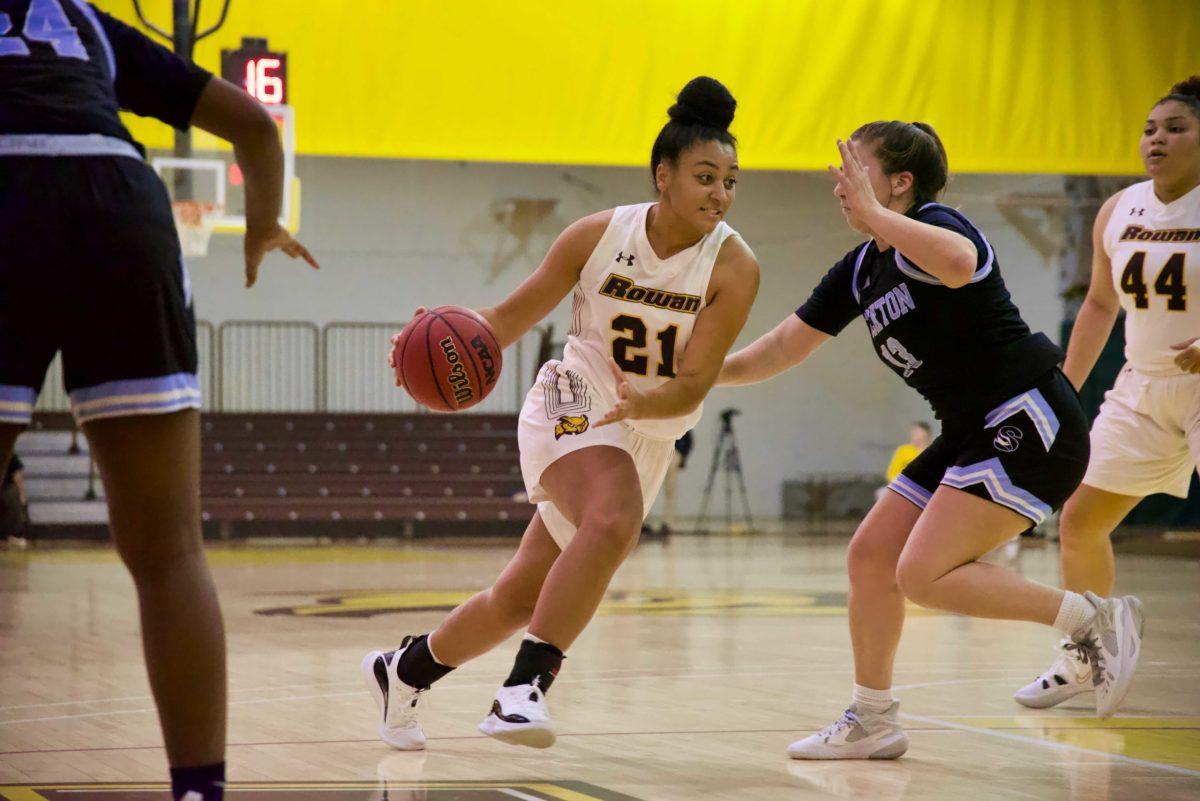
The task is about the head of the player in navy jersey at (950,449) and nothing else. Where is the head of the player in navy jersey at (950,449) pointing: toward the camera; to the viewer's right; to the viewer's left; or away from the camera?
to the viewer's left

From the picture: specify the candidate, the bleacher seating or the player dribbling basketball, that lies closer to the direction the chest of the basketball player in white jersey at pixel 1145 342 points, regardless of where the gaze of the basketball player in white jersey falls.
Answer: the player dribbling basketball

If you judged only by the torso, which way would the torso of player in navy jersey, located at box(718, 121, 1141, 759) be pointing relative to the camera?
to the viewer's left

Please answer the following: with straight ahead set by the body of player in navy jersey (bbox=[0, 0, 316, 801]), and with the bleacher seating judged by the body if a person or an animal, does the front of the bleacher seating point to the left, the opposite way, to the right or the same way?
the opposite way

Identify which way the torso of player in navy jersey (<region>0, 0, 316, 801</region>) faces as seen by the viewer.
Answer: away from the camera

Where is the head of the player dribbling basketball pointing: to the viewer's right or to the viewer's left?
to the viewer's right

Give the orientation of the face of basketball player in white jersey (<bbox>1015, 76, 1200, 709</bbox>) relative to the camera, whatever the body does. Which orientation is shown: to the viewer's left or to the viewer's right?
to the viewer's left

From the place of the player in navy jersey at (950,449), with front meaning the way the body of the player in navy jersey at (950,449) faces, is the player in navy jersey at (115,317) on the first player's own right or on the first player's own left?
on the first player's own left

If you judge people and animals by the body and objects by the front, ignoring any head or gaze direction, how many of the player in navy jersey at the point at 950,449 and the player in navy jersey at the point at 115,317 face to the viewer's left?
1

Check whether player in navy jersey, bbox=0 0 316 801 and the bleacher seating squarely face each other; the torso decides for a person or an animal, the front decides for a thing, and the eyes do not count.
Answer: yes

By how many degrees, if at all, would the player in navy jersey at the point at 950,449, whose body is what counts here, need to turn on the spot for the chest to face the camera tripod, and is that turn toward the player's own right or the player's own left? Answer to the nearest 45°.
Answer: approximately 90° to the player's own right
